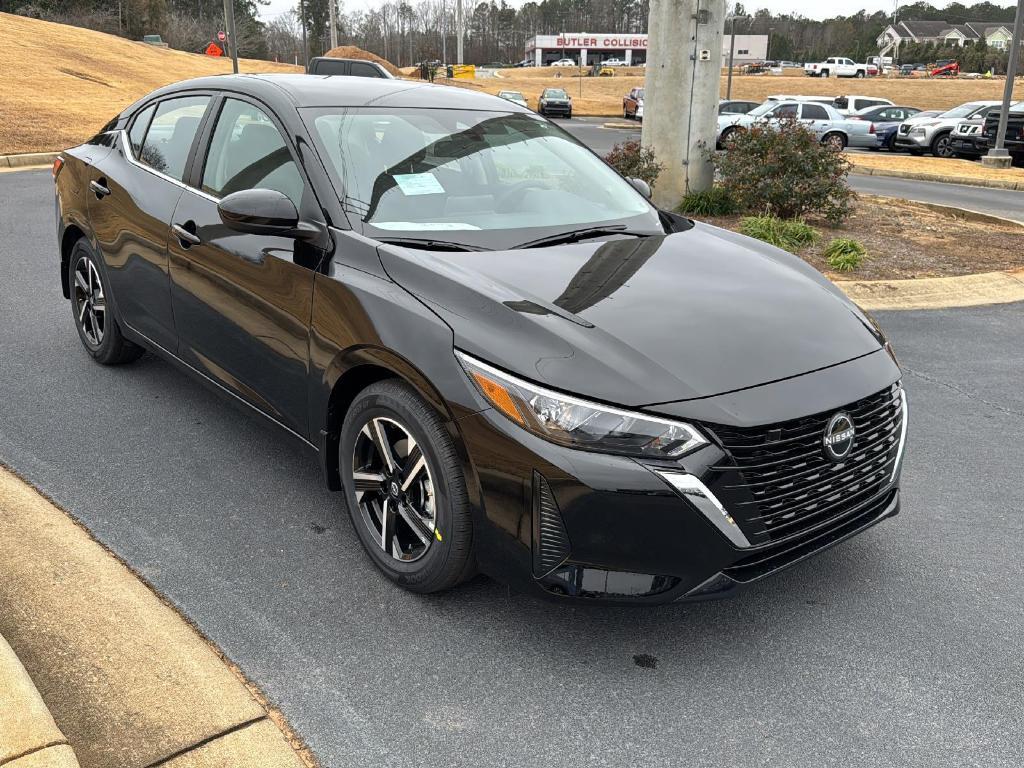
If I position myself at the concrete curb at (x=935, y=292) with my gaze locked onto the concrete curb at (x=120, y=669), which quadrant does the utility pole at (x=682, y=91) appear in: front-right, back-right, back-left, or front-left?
back-right

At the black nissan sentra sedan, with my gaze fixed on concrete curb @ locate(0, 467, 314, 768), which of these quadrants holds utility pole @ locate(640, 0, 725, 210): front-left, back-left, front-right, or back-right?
back-right

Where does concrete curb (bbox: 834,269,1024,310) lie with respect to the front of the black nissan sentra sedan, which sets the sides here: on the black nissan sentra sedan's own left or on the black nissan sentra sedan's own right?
on the black nissan sentra sedan's own left

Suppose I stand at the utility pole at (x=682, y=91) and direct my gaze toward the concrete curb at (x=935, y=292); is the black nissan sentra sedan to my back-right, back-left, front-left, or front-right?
front-right

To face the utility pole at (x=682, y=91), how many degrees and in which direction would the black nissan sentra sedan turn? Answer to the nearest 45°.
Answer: approximately 135° to its left

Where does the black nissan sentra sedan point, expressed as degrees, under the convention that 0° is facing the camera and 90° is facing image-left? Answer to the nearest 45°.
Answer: approximately 315°
